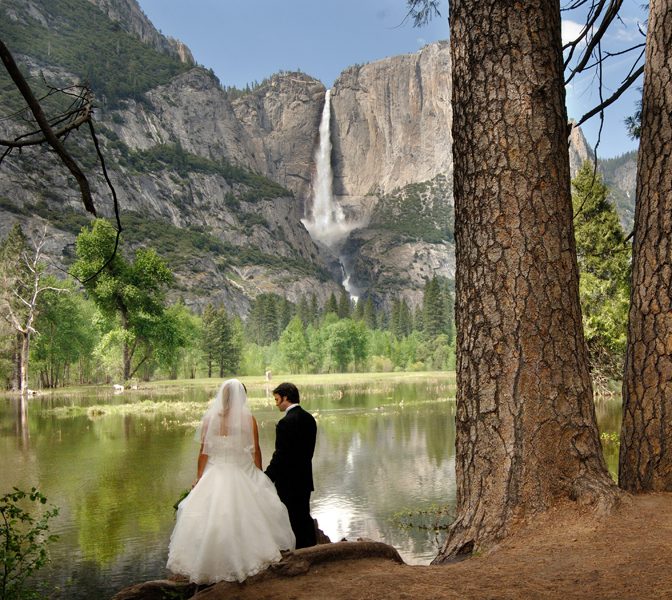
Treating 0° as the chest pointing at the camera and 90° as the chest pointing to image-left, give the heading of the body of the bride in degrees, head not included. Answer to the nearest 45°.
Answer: approximately 180°

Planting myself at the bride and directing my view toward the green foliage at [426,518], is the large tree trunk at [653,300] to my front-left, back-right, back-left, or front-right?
front-right

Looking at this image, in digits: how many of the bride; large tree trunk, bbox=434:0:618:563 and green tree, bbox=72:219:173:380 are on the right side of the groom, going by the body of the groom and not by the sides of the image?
1

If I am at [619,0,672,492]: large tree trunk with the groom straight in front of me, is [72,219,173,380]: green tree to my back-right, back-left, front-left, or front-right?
front-right

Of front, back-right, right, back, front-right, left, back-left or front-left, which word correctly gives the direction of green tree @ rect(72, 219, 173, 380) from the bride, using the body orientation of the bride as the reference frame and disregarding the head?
front

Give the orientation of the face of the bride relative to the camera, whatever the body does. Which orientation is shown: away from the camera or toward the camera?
away from the camera

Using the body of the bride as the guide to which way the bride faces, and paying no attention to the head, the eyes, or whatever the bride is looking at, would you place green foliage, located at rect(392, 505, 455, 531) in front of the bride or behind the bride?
in front

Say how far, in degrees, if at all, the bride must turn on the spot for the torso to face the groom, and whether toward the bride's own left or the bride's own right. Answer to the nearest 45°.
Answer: approximately 45° to the bride's own right

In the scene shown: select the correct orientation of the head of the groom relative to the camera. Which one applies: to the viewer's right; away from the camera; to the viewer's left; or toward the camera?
to the viewer's left

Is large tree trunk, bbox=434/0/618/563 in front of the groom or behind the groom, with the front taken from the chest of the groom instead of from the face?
behind
